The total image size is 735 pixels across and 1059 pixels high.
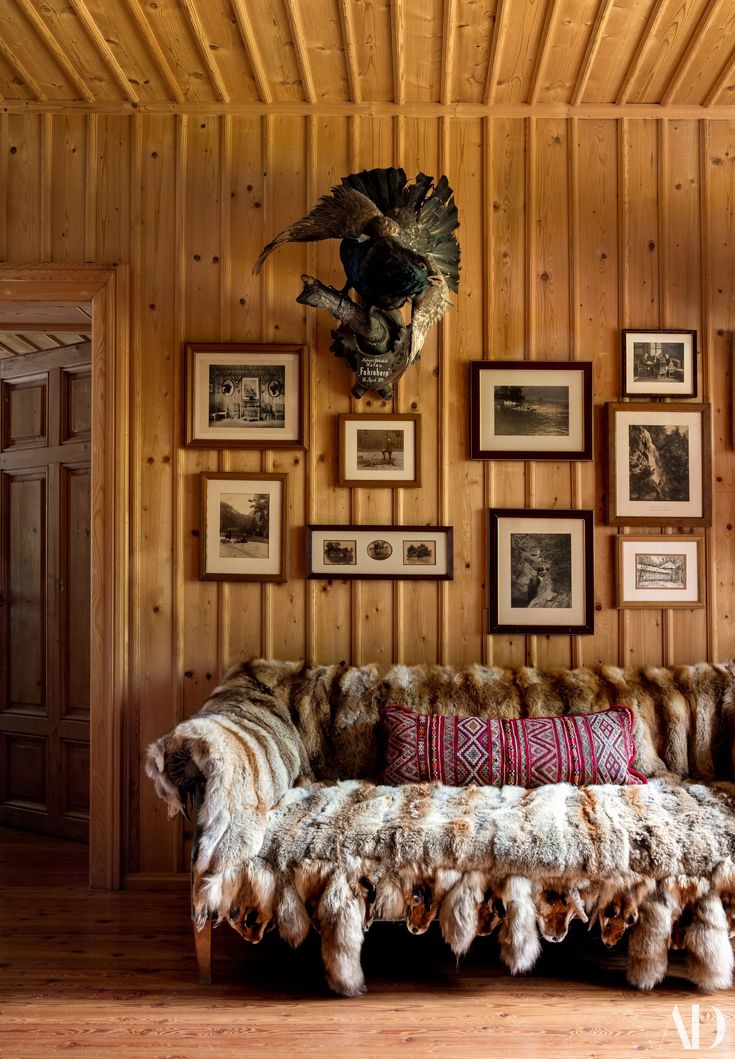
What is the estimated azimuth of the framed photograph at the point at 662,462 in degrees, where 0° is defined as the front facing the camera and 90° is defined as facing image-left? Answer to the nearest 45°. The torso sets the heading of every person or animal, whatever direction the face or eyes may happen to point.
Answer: approximately 0°

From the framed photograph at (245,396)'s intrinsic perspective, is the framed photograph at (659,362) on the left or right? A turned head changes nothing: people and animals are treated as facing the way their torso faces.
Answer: on its left

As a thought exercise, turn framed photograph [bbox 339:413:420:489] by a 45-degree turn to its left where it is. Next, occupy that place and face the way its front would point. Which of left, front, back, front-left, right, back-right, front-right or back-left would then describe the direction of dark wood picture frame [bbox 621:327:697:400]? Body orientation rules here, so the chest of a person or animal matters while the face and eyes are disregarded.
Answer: front-left

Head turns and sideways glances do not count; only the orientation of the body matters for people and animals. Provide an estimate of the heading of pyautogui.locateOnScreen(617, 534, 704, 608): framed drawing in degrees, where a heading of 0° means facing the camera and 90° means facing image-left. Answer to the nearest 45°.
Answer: approximately 0°

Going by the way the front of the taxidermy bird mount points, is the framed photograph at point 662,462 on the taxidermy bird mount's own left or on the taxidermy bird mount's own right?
on the taxidermy bird mount's own left

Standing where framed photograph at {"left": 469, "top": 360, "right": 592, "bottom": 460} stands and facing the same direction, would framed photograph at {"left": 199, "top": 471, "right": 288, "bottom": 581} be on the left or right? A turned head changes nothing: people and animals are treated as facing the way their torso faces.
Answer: on its right
